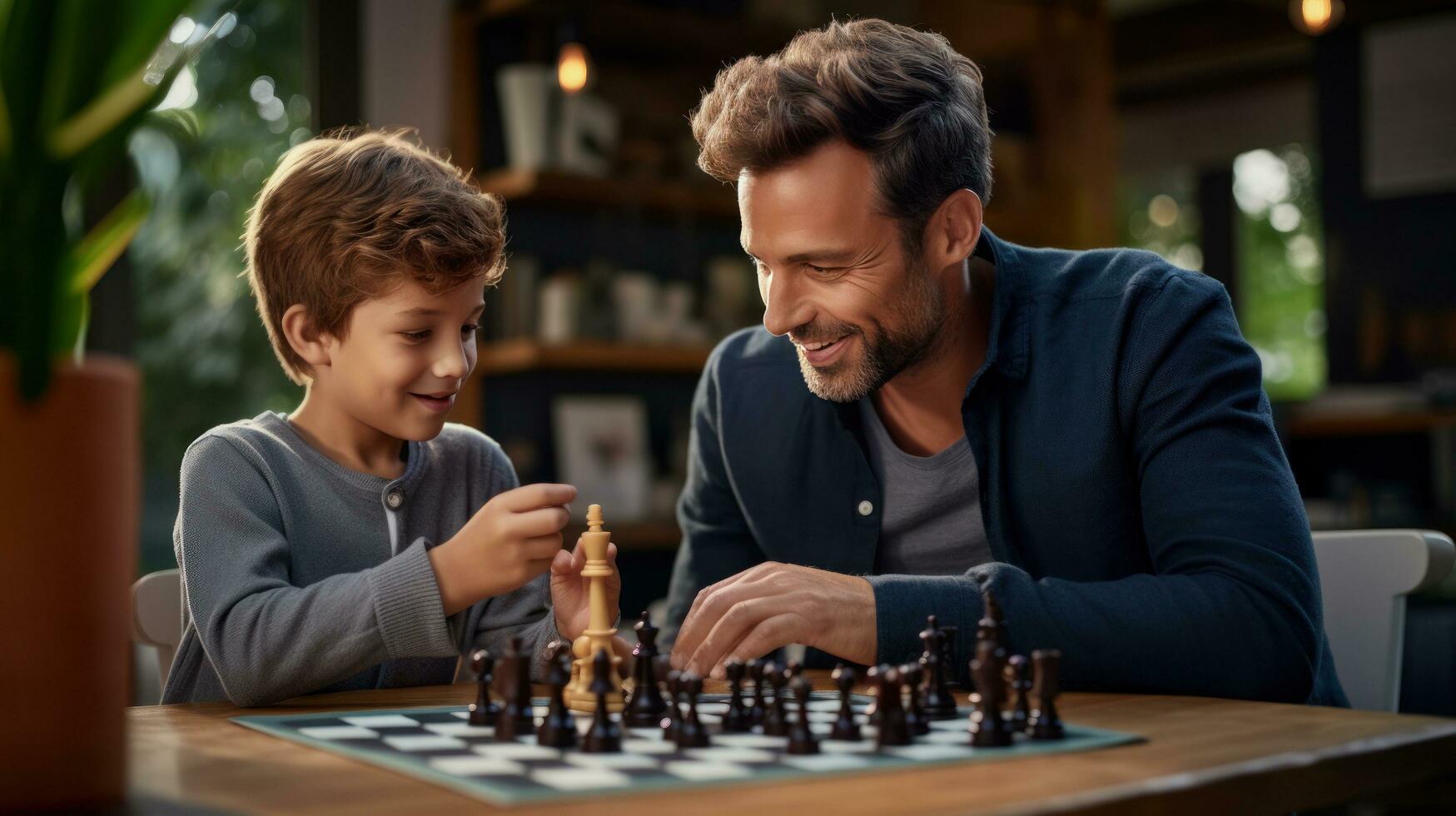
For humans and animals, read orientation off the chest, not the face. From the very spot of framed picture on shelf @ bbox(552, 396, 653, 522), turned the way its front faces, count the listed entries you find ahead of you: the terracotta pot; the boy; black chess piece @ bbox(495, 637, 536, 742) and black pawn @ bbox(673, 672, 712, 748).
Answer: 4

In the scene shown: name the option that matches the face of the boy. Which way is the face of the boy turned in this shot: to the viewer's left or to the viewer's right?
to the viewer's right

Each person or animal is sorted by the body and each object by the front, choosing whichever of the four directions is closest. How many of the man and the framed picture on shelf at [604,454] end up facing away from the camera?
0

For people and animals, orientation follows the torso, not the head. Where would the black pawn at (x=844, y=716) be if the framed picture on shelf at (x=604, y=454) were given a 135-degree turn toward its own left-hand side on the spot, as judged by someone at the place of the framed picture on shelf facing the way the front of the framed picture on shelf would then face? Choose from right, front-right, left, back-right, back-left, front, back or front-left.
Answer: back-right

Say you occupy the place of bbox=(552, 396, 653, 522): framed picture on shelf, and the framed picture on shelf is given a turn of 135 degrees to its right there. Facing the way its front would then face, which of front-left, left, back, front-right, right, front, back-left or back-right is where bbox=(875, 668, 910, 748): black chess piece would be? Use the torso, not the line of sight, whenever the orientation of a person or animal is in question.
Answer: back-left

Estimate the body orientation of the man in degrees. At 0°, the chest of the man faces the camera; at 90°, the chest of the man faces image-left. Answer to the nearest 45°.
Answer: approximately 45°

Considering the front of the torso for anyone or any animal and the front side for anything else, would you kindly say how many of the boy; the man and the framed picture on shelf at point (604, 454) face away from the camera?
0

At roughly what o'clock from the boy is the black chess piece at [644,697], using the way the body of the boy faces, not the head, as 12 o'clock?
The black chess piece is roughly at 1 o'clock from the boy.

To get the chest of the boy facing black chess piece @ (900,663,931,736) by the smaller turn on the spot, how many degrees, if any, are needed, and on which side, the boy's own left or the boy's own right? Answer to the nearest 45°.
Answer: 0° — they already face it

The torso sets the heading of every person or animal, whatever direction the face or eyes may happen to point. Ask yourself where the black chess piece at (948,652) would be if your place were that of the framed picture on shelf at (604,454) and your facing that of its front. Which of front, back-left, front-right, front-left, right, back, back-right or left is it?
front

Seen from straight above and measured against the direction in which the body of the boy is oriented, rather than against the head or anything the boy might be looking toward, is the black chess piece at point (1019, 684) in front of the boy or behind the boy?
in front

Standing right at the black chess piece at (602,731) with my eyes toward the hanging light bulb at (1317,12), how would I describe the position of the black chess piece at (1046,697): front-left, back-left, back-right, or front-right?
front-right

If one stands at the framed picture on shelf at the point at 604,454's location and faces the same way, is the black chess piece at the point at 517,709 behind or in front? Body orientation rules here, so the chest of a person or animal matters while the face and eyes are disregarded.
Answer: in front

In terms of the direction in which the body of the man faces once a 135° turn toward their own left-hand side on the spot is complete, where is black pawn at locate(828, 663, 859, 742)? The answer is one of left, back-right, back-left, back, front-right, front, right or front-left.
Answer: right

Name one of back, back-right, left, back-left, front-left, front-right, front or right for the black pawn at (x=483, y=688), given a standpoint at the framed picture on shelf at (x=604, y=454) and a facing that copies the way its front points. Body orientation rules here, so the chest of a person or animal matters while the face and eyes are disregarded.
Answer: front

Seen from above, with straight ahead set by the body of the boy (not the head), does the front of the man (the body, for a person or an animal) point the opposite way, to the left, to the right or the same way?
to the right

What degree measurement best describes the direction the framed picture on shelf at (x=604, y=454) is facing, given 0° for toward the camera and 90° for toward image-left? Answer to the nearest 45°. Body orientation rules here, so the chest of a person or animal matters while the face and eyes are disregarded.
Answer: approximately 0°
